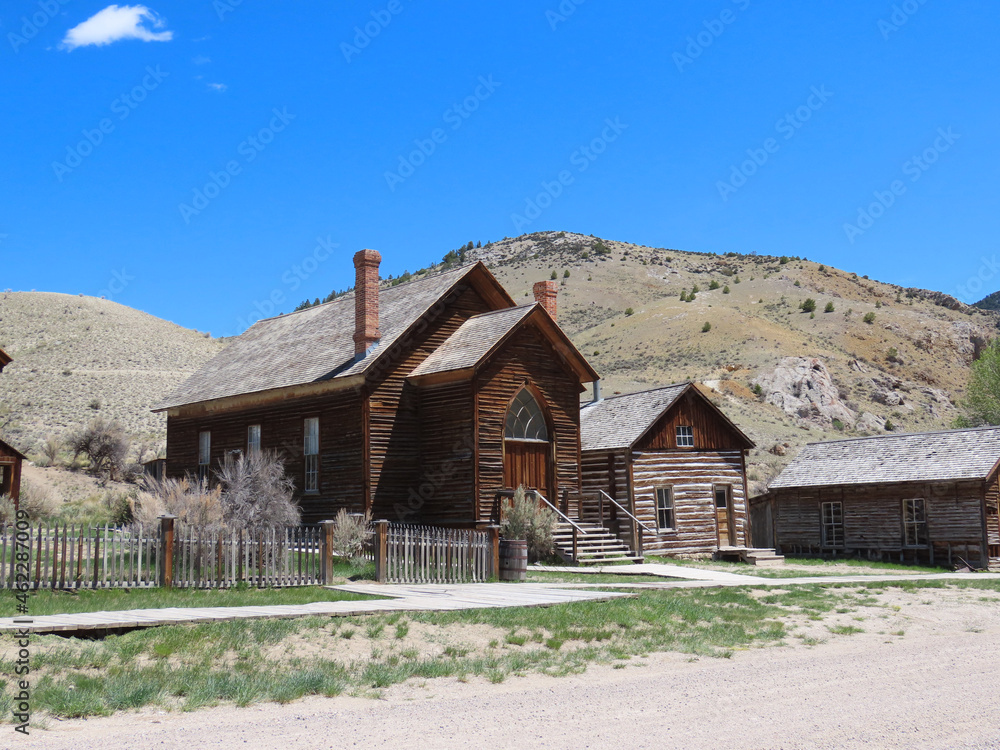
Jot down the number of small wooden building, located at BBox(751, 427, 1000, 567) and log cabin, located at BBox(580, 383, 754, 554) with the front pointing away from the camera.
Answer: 0

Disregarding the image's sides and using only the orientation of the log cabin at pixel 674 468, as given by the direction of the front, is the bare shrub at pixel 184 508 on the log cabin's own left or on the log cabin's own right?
on the log cabin's own right

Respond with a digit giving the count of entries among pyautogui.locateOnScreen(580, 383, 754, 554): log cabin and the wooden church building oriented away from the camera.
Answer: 0

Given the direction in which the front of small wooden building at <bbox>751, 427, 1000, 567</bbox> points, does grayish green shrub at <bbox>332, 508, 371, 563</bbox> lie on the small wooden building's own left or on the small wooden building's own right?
on the small wooden building's own right

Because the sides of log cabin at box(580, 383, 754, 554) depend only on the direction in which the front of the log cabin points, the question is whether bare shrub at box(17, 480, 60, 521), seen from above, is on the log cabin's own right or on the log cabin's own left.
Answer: on the log cabin's own right

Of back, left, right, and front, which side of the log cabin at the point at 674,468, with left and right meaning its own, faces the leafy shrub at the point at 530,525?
right

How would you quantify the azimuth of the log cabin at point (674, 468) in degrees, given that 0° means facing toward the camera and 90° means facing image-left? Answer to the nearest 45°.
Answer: approximately 315°

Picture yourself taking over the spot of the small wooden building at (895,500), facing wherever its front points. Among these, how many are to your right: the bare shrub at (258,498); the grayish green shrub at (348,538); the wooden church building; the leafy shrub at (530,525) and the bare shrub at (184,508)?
5

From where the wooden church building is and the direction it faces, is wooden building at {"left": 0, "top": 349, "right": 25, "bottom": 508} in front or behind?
behind

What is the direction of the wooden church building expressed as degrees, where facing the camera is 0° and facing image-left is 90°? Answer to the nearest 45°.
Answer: approximately 315°

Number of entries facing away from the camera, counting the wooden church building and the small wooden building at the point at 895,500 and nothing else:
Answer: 0

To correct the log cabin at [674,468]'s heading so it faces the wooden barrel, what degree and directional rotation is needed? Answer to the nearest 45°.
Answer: approximately 45° to its right
